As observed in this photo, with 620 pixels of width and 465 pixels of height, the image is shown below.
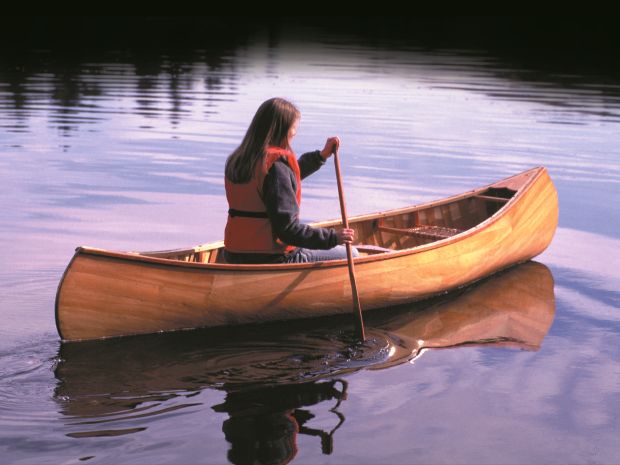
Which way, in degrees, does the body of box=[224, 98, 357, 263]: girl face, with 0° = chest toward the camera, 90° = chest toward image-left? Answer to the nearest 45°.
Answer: approximately 225°

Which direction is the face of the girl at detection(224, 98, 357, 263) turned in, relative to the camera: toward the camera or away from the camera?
away from the camera

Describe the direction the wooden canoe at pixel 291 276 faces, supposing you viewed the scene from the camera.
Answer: facing away from the viewer and to the right of the viewer
